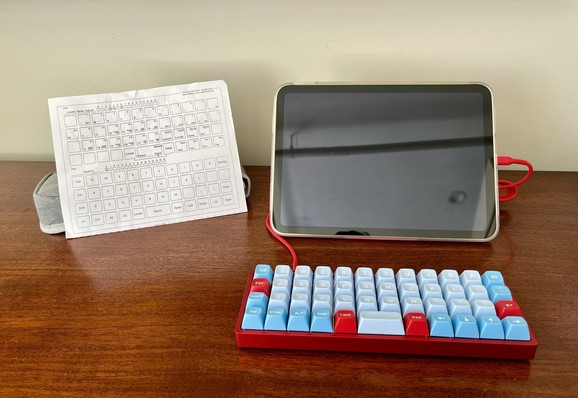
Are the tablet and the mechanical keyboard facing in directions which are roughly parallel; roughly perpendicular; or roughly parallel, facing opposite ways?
roughly parallel

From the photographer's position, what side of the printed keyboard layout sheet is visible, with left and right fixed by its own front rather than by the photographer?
front

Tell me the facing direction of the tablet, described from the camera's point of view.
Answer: facing the viewer

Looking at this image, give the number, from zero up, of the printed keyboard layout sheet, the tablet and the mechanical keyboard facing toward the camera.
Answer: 3

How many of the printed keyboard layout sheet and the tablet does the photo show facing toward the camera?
2
